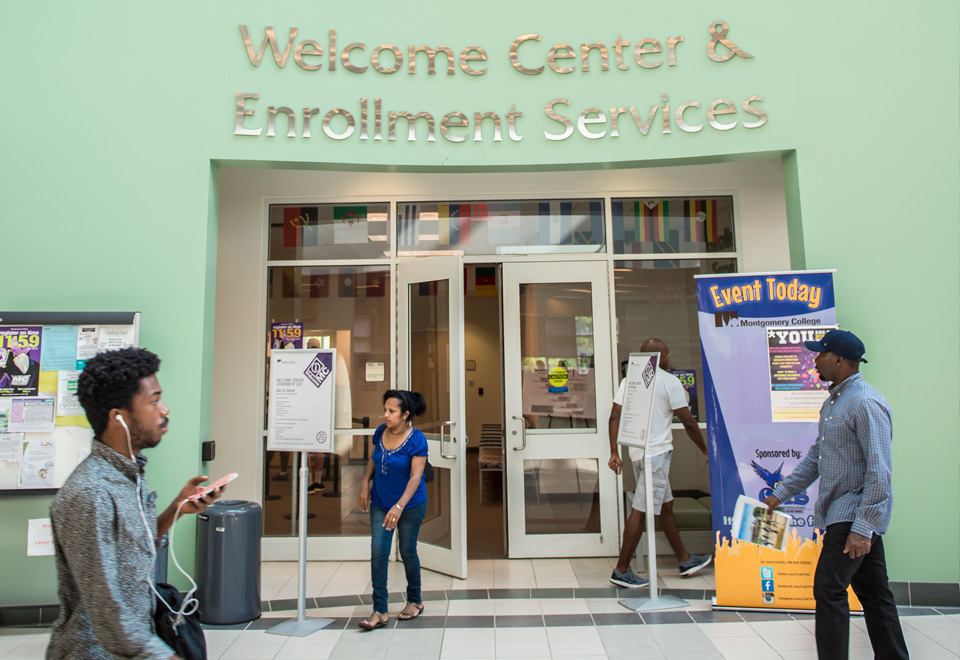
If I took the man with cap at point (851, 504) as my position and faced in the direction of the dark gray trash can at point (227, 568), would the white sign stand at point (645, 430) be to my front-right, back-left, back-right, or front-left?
front-right

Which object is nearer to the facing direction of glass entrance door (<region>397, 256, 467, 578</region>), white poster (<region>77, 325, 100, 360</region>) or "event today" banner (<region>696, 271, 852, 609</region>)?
the white poster

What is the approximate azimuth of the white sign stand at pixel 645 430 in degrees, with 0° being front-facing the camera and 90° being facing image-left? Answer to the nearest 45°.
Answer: approximately 45°

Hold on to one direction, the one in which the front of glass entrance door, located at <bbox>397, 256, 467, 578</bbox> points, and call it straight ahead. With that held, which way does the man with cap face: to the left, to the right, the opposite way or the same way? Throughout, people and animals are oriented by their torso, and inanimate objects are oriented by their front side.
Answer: to the right

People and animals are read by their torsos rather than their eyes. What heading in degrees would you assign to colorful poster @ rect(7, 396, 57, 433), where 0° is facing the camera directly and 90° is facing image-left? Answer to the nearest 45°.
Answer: approximately 0°

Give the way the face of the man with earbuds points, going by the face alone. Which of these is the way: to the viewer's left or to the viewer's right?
to the viewer's right

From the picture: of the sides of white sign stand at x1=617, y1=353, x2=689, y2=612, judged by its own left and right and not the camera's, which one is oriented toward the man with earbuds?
front

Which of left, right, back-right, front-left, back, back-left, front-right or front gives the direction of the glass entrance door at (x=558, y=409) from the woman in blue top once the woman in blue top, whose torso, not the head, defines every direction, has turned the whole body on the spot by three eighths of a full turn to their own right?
front-right

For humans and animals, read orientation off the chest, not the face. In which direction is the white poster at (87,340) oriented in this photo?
toward the camera

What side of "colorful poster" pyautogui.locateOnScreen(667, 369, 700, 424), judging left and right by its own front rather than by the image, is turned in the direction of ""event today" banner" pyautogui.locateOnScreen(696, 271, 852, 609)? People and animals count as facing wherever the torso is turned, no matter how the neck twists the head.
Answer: front

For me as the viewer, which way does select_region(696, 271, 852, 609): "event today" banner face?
facing the viewer

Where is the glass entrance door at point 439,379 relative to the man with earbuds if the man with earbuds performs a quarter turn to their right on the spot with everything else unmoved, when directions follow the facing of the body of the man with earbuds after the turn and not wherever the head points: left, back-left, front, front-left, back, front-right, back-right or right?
back-left

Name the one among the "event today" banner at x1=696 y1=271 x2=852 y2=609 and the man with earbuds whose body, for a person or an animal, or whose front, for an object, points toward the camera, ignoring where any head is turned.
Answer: the "event today" banner
